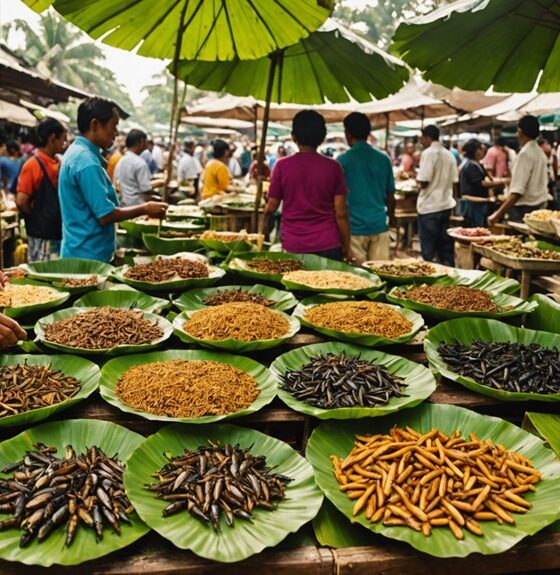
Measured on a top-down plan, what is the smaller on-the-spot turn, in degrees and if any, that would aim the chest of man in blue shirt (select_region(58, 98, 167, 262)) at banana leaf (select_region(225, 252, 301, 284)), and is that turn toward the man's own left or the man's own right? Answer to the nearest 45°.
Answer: approximately 45° to the man's own right

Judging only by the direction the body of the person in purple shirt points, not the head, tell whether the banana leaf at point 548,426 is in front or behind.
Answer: behind

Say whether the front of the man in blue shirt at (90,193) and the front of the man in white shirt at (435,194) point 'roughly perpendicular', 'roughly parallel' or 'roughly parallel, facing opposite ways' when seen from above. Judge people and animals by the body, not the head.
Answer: roughly perpendicular

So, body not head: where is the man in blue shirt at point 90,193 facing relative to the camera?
to the viewer's right

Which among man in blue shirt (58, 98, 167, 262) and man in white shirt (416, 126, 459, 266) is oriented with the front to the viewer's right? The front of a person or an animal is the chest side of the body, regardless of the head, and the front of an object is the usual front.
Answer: the man in blue shirt

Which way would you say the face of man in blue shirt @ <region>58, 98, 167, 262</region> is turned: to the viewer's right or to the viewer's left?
to the viewer's right

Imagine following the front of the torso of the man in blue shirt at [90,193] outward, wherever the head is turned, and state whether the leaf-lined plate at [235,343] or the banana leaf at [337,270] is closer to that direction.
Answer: the banana leaf

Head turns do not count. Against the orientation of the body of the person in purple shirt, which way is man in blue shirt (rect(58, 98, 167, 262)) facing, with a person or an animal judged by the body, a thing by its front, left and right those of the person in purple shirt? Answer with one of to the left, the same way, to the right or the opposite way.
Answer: to the right

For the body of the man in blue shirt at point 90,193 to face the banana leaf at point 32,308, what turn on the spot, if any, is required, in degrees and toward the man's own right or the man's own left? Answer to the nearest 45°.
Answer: approximately 90° to the man's own right

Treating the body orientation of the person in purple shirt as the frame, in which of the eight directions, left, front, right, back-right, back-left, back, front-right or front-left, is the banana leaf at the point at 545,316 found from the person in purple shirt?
back-right

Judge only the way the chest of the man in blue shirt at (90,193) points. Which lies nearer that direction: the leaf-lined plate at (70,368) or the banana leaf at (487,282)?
the banana leaf

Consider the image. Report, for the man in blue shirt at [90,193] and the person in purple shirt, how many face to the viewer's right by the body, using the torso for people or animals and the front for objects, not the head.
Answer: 1

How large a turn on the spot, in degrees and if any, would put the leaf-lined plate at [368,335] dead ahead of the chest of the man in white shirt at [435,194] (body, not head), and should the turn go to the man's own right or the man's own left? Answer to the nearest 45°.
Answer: approximately 135° to the man's own left

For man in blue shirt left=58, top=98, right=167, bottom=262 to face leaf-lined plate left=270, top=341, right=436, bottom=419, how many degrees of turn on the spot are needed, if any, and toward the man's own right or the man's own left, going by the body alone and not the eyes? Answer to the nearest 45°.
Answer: approximately 45° to the man's own right

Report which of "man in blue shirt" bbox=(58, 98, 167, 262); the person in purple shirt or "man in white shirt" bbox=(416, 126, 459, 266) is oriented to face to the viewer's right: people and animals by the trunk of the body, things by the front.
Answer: the man in blue shirt

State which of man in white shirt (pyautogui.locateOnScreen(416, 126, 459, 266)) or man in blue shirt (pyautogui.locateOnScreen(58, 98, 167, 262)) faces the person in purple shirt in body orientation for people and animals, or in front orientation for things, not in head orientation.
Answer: the man in blue shirt

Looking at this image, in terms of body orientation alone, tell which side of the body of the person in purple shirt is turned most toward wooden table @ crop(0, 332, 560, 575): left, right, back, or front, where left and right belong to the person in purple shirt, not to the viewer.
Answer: back

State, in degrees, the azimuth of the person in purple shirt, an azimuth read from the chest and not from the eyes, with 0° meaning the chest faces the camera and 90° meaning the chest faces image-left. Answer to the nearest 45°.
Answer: approximately 180°

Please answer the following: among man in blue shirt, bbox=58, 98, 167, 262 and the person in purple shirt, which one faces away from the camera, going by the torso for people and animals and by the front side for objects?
the person in purple shirt
